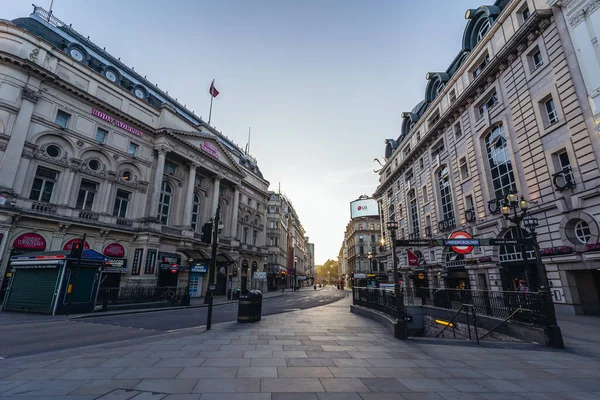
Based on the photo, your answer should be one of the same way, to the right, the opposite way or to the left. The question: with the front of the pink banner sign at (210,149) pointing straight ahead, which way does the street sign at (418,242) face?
to the right

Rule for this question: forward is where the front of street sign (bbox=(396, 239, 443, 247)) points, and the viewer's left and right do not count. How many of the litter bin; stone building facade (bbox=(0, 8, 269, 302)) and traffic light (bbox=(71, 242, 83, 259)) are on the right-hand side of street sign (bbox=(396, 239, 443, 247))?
3

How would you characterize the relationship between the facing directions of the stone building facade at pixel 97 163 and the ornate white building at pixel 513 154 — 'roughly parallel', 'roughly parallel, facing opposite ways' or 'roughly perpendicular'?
roughly parallel, facing opposite ways

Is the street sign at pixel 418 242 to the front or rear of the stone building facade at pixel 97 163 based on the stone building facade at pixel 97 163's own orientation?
to the front

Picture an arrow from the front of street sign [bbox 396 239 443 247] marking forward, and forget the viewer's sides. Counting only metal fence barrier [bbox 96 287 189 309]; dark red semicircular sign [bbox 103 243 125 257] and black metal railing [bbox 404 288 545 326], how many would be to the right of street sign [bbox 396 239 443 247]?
2

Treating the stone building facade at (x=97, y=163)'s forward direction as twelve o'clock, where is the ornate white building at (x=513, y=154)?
The ornate white building is roughly at 12 o'clock from the stone building facade.

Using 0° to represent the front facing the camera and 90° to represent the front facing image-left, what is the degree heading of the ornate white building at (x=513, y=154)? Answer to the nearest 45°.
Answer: approximately 45°

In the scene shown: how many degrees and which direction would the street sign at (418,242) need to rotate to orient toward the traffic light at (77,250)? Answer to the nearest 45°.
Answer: approximately 90° to its right

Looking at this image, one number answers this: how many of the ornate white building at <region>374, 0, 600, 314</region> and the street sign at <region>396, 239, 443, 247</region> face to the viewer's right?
0

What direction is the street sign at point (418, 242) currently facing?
toward the camera

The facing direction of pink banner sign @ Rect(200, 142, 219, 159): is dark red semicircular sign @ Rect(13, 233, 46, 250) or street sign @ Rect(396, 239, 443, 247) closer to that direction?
the street sign

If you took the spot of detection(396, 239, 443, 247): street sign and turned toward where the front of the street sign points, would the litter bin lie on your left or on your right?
on your right

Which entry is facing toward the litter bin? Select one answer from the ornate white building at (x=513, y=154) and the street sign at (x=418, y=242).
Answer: the ornate white building

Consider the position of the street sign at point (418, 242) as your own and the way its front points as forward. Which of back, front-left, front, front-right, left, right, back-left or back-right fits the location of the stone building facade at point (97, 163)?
right

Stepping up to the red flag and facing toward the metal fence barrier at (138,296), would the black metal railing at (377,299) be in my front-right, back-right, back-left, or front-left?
front-left

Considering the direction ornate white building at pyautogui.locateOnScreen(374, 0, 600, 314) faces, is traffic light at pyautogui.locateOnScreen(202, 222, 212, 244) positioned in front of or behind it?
in front

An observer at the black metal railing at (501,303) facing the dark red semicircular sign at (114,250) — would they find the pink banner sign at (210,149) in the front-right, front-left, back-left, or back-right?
front-right
